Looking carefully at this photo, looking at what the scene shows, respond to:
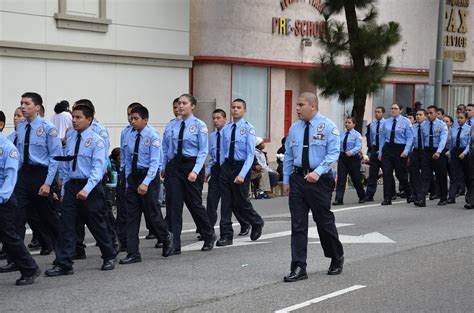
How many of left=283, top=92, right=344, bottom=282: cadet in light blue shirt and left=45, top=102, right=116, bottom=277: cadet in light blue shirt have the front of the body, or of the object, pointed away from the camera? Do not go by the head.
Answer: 0

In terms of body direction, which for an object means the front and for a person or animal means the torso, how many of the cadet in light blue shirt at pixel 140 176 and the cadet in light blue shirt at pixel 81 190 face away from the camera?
0

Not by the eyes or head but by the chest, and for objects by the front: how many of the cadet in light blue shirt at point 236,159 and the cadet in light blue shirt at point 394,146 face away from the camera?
0

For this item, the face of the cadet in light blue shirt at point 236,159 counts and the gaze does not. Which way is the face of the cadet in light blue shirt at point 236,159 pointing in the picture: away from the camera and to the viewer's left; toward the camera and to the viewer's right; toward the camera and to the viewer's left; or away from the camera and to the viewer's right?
toward the camera and to the viewer's left

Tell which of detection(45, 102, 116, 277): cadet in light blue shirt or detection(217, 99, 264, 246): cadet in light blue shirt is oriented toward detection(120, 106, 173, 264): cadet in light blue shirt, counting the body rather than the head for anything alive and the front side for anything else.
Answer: detection(217, 99, 264, 246): cadet in light blue shirt

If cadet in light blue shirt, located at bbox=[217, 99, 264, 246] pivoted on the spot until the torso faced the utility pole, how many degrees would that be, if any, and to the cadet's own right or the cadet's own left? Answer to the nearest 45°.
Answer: approximately 180°

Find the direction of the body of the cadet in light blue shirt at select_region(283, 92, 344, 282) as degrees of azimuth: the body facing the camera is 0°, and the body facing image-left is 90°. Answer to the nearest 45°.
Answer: approximately 45°

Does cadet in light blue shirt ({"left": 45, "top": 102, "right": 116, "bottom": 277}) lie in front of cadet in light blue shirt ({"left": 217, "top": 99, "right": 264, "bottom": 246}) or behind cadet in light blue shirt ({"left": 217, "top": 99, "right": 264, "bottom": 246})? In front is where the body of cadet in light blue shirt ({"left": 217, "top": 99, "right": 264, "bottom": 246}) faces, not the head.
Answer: in front

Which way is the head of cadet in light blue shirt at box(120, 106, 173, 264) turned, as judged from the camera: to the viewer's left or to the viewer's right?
to the viewer's left
